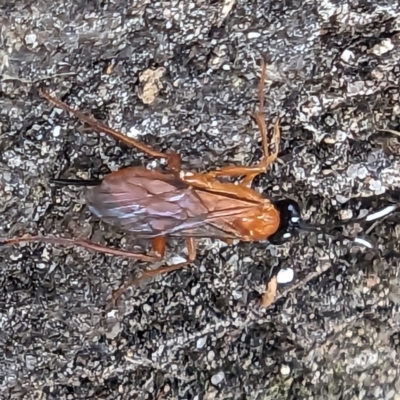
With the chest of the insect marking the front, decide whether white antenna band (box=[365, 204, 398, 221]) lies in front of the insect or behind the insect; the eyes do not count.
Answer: in front

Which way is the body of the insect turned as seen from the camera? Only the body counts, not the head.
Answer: to the viewer's right
